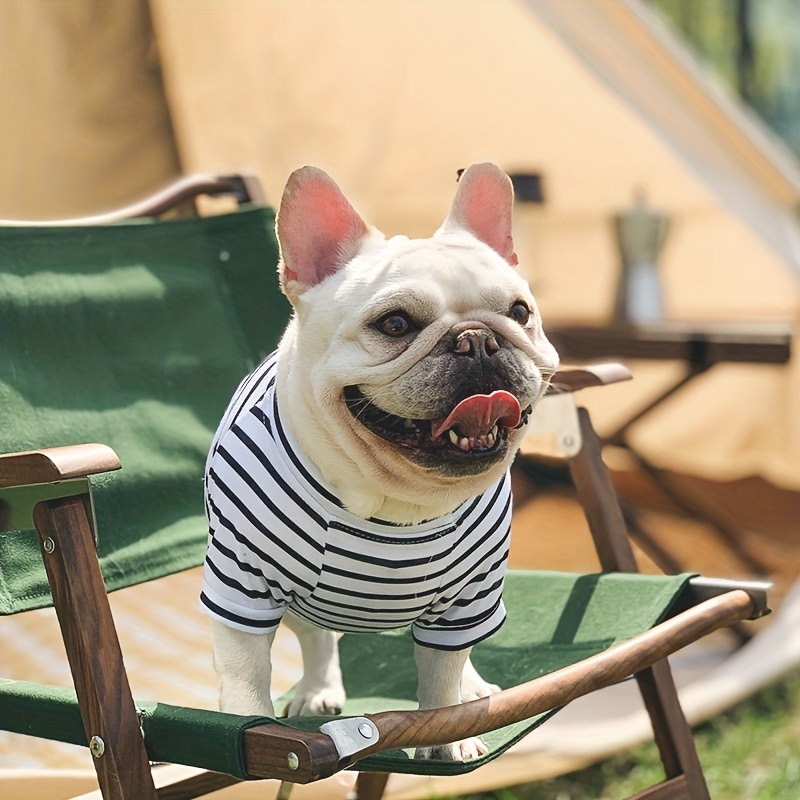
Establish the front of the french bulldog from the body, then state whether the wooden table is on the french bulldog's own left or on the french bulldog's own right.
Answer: on the french bulldog's own left

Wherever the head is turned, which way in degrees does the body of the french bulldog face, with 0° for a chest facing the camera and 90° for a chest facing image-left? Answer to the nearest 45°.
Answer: approximately 315°
